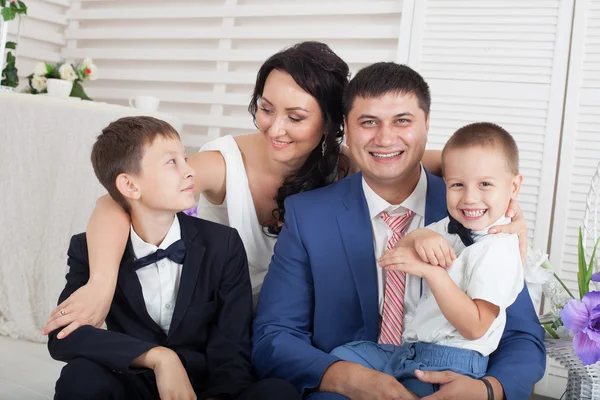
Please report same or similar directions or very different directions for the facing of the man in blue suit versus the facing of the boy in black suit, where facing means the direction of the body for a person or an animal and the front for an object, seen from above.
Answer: same or similar directions

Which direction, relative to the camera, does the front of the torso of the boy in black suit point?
toward the camera

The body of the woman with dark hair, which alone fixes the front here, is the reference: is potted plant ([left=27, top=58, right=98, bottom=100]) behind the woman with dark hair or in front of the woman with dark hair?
behind

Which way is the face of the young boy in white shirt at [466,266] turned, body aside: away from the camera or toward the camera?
toward the camera

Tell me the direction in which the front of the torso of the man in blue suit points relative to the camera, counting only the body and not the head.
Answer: toward the camera

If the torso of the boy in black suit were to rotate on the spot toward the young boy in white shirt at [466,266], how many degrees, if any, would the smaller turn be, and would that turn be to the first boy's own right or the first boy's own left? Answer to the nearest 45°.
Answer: approximately 45° to the first boy's own left

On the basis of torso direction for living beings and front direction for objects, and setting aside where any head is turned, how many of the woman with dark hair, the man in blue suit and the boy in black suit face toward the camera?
3

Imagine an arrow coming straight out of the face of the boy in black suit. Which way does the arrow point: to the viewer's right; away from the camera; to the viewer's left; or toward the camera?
to the viewer's right

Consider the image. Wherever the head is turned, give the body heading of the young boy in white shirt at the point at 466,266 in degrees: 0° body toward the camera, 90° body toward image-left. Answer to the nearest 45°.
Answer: approximately 45°

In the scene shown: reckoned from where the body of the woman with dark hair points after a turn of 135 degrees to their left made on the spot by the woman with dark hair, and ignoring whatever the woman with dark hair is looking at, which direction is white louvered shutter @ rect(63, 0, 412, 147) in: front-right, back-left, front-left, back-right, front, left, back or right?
front-left
